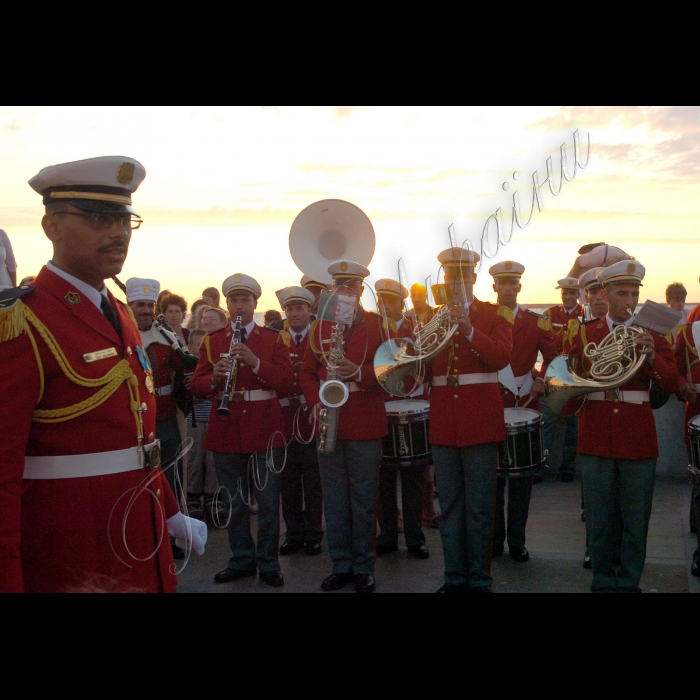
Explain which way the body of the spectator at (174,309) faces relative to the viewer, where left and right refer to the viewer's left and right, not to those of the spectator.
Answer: facing the viewer

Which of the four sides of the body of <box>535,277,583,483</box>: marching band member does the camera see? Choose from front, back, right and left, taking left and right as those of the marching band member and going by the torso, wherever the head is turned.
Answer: front

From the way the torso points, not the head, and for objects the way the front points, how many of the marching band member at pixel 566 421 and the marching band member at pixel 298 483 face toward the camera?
2

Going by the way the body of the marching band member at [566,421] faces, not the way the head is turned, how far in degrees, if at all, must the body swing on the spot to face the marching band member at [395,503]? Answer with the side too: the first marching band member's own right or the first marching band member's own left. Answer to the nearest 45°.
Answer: approximately 45° to the first marching band member's own right

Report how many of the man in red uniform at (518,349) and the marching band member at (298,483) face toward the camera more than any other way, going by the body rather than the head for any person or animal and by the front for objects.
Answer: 2

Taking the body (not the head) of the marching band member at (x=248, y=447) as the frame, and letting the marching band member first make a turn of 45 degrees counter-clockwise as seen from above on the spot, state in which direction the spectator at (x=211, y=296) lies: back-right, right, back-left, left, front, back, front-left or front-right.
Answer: back-left

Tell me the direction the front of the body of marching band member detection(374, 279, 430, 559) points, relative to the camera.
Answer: toward the camera

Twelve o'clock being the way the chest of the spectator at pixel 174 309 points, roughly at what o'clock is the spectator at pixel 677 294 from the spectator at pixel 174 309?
the spectator at pixel 677 294 is roughly at 9 o'clock from the spectator at pixel 174 309.

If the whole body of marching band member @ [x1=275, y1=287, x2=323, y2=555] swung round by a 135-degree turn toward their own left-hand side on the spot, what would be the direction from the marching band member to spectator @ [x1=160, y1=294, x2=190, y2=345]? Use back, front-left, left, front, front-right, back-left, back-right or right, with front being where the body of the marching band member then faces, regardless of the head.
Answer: left

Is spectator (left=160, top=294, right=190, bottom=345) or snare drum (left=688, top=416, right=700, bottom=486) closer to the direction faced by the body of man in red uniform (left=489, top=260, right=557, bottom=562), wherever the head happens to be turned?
the snare drum

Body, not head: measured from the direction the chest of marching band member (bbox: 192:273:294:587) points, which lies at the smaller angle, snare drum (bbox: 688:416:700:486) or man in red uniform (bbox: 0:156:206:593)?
the man in red uniform

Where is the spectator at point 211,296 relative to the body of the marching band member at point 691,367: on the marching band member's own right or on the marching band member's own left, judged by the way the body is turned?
on the marching band member's own right

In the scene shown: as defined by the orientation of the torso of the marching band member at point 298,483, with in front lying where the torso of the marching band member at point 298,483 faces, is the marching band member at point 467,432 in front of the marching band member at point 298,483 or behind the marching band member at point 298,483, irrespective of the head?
in front

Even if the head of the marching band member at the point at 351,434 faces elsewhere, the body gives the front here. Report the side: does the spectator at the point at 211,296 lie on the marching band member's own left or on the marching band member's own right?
on the marching band member's own right

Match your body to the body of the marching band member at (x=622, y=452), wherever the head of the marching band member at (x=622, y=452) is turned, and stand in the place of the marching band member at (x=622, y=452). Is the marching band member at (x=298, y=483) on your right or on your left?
on your right

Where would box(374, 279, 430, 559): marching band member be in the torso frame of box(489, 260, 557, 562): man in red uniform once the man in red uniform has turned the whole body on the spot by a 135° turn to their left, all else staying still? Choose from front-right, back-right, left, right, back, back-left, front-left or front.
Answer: back

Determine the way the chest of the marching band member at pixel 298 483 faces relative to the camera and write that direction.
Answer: toward the camera
